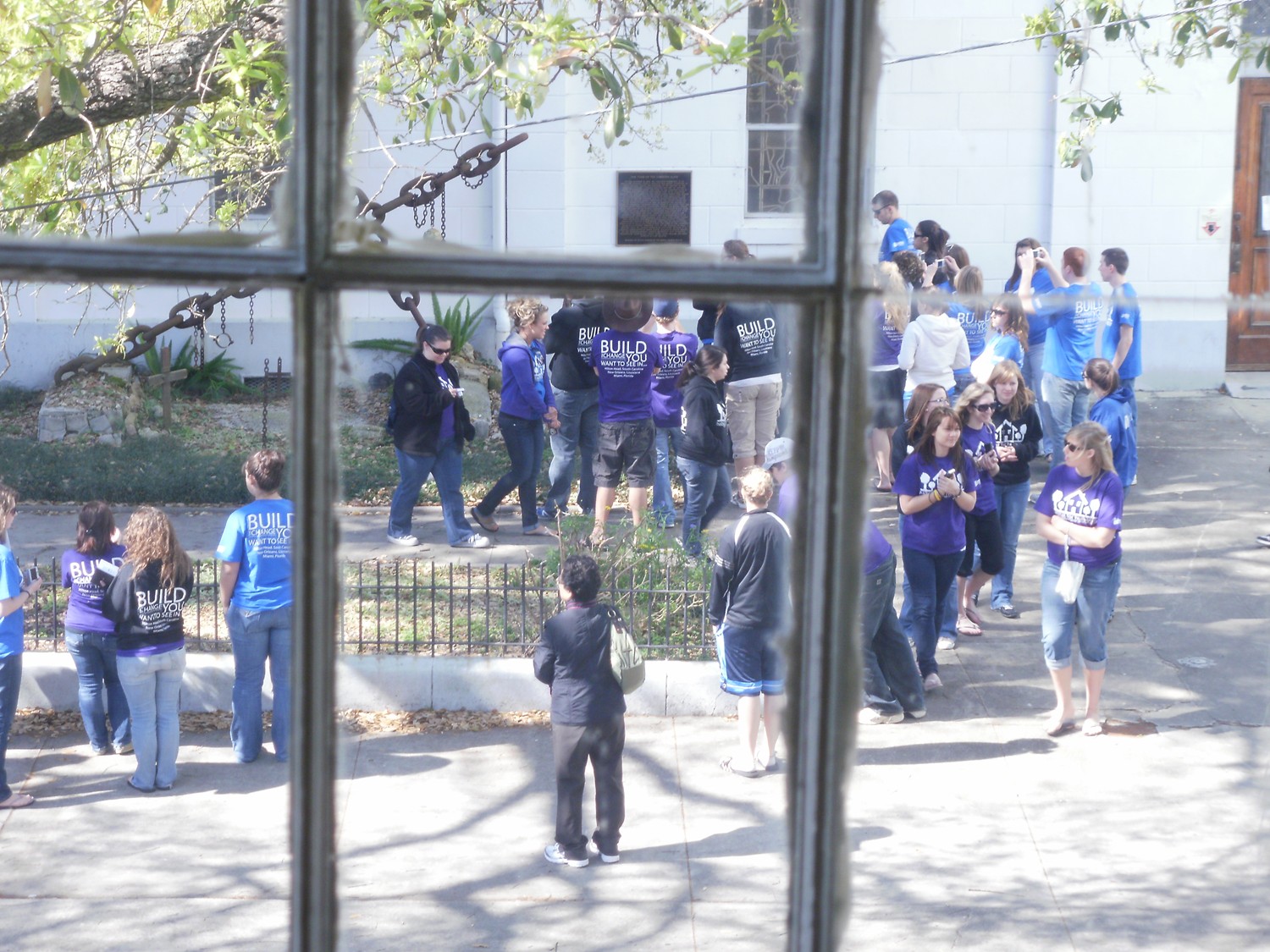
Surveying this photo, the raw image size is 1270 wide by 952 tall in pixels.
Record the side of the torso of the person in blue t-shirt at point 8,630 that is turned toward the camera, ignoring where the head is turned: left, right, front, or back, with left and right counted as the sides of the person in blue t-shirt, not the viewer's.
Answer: right

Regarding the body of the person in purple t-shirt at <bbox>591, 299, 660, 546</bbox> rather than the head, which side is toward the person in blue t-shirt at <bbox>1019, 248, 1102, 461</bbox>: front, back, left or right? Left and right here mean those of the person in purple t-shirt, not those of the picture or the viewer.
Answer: right

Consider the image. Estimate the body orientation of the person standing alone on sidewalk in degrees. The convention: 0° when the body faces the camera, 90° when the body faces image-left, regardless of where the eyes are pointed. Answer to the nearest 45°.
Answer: approximately 135°

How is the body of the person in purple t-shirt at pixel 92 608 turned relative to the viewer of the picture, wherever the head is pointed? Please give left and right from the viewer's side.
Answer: facing away from the viewer

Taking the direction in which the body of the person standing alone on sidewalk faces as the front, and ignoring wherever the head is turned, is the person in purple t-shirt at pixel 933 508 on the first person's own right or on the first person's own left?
on the first person's own right

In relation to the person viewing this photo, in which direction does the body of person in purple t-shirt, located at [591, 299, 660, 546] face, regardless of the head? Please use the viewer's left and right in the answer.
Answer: facing away from the viewer

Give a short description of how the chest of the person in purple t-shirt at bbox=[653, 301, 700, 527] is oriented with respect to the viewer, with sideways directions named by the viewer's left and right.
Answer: facing away from the viewer
